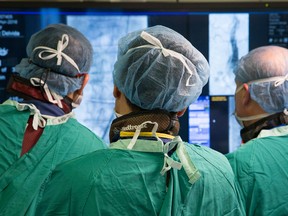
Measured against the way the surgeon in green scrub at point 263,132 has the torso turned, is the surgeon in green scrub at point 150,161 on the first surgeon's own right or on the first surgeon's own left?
on the first surgeon's own left

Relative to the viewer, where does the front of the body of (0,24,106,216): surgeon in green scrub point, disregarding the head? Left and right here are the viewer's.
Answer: facing away from the viewer and to the right of the viewer

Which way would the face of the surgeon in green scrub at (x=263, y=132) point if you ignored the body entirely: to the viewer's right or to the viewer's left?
to the viewer's left

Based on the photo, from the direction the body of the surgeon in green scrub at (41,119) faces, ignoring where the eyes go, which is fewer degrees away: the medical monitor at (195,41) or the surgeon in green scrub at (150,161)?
the medical monitor

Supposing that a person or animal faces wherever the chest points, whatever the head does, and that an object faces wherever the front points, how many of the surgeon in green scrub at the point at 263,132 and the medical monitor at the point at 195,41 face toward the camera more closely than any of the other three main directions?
1

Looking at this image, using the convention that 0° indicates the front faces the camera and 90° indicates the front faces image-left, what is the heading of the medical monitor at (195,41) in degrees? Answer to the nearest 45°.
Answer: approximately 0°

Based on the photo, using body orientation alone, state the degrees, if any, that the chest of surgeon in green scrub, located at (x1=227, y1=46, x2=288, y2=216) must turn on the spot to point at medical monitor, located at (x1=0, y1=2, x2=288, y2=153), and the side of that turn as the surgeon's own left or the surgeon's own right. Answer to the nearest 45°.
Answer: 0° — they already face it

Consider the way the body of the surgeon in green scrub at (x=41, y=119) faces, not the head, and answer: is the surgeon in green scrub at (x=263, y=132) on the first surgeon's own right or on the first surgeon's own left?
on the first surgeon's own right

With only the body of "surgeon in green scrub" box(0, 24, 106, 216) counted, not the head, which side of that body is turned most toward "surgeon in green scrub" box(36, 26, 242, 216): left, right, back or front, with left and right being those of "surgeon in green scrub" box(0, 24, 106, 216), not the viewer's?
right

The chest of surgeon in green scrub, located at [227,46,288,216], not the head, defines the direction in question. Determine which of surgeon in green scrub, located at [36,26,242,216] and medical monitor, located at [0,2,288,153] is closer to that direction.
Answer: the medical monitor

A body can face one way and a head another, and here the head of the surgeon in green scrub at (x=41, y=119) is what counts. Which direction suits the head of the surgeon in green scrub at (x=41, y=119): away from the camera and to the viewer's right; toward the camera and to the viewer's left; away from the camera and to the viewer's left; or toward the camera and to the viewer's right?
away from the camera and to the viewer's right

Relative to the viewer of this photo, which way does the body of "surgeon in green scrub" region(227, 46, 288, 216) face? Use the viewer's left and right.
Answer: facing away from the viewer and to the left of the viewer
